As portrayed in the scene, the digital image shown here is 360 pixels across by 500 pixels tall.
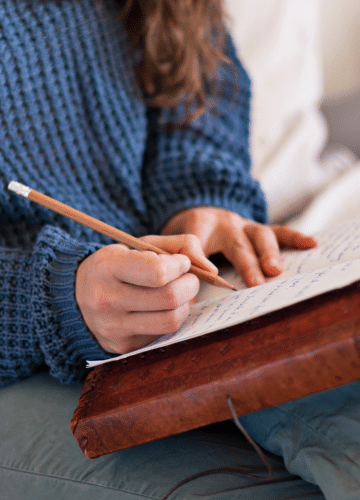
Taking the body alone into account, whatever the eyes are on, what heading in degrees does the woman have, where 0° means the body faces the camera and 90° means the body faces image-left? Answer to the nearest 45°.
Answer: approximately 315°
